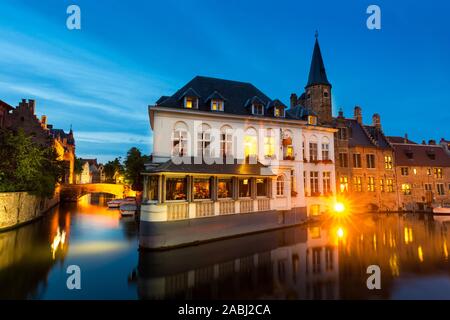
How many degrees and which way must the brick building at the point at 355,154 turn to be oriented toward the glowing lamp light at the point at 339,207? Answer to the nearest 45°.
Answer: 0° — it already faces it

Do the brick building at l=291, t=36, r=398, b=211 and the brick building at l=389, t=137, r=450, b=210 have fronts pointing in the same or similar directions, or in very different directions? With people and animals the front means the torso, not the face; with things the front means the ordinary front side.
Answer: same or similar directions

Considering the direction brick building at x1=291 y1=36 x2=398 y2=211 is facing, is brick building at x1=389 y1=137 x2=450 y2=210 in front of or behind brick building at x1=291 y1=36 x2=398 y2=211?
behind

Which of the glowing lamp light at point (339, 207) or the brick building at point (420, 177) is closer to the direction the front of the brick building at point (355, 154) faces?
the glowing lamp light

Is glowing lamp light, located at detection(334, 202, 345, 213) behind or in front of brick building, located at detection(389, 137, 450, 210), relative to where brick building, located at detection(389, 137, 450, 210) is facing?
in front

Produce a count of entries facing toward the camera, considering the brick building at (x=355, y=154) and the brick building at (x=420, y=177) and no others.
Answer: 2

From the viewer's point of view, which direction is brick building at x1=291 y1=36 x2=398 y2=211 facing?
toward the camera

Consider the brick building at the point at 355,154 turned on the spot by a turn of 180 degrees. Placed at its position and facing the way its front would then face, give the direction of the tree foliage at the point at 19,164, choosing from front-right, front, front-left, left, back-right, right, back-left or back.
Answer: back-left

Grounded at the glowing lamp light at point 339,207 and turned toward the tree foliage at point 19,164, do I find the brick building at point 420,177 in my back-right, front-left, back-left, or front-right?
back-right

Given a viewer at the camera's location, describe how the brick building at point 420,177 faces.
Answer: facing the viewer

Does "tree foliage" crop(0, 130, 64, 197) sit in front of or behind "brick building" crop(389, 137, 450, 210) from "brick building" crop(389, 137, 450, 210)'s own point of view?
in front
